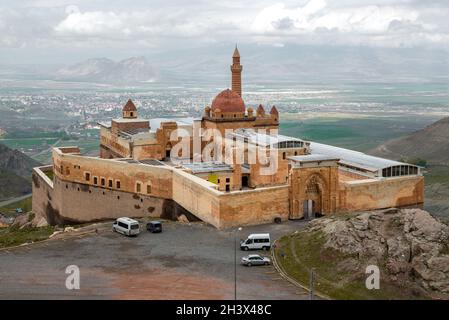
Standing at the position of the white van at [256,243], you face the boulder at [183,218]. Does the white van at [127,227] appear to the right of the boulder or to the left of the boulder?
left

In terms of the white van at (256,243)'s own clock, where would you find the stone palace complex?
The stone palace complex is roughly at 3 o'clock from the white van.

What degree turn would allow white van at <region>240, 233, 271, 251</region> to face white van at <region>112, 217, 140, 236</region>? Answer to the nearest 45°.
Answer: approximately 45° to its right

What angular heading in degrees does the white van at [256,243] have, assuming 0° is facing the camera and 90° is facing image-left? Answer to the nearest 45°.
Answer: approximately 90°

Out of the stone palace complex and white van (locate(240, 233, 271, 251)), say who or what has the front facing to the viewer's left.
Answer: the white van

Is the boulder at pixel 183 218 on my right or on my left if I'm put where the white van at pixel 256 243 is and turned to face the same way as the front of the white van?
on my right

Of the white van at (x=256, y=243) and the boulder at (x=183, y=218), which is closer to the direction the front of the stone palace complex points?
the white van

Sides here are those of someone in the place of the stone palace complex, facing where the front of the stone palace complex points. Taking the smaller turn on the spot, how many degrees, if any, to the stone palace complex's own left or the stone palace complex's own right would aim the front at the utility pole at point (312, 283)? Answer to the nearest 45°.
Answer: approximately 45° to the stone palace complex's own right

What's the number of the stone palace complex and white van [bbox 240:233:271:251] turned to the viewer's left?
1

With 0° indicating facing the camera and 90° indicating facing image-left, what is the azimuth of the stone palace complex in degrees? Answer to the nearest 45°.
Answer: approximately 315°
